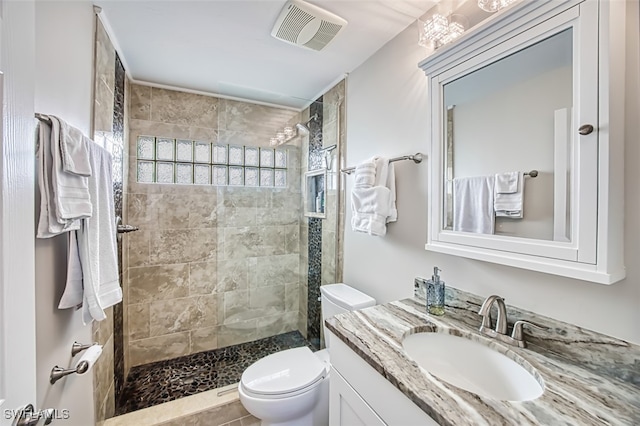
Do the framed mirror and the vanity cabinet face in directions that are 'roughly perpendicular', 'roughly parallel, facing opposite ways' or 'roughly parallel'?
roughly parallel

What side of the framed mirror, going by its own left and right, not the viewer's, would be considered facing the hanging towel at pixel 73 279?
front

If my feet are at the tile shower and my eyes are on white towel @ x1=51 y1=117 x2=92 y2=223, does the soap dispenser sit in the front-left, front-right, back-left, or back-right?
front-left

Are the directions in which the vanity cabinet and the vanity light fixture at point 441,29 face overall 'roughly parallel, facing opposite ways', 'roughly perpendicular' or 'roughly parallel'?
roughly parallel

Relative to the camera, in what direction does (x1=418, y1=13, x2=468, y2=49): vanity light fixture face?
facing the viewer and to the left of the viewer

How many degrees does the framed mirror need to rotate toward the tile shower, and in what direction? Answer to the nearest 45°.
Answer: approximately 45° to its right

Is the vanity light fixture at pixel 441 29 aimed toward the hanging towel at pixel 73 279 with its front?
yes

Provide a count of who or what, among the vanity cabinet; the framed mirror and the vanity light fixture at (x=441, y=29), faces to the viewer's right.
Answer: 0

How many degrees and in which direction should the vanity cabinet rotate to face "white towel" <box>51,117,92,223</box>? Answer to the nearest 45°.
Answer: approximately 45° to its right

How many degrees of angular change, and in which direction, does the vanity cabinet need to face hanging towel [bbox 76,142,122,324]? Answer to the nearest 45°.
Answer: approximately 45° to its right

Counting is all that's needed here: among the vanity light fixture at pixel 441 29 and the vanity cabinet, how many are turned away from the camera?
0

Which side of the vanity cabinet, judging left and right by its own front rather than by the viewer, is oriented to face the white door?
front

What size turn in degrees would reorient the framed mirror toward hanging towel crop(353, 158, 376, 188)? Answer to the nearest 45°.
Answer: approximately 45° to its right
